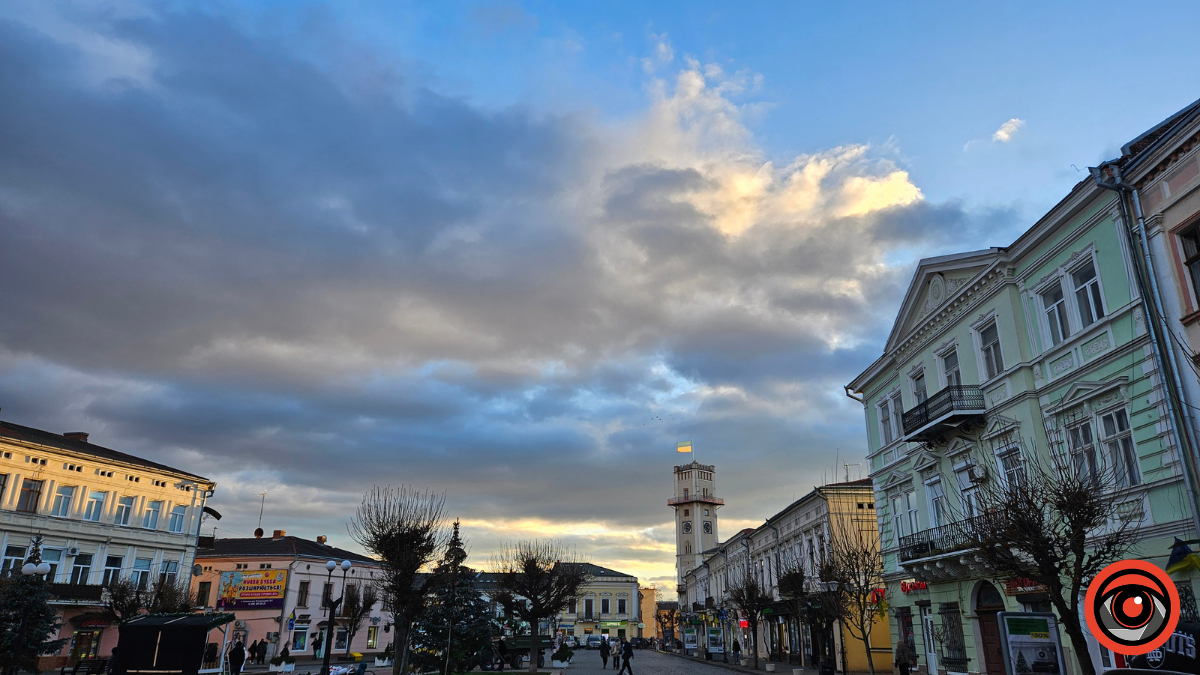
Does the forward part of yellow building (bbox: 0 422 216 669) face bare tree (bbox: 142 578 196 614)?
yes

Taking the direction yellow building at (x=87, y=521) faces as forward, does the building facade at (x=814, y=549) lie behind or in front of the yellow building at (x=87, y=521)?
in front

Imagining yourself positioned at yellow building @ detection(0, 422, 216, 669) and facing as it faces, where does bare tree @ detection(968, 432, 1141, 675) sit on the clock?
The bare tree is roughly at 1 o'clock from the yellow building.

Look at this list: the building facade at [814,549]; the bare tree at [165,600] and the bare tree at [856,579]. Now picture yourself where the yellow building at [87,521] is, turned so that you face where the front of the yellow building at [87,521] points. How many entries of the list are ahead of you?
3

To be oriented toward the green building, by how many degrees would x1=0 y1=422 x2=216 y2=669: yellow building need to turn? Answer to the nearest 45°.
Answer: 0° — it already faces it

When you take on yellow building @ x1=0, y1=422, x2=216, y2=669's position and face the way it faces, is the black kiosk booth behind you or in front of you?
in front

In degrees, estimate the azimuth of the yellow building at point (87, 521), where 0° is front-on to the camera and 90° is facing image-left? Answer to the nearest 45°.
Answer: approximately 315°
